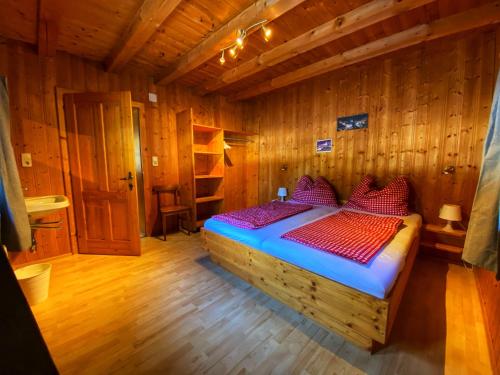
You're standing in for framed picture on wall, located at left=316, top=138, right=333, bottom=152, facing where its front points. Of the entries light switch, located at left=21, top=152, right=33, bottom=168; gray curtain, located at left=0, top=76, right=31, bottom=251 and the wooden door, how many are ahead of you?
3

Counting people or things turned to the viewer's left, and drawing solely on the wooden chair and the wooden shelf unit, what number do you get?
0

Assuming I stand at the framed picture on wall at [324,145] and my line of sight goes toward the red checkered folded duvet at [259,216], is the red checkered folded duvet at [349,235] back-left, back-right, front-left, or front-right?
front-left

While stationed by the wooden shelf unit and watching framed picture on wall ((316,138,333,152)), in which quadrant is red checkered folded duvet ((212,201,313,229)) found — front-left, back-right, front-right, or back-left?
front-right

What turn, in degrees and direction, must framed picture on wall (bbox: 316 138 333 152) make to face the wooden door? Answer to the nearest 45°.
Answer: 0° — it already faces it

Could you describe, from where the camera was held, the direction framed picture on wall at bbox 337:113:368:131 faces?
facing the viewer and to the left of the viewer

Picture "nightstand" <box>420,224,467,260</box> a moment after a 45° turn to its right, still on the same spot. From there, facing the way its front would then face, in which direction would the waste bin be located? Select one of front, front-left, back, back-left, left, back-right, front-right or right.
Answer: front-left

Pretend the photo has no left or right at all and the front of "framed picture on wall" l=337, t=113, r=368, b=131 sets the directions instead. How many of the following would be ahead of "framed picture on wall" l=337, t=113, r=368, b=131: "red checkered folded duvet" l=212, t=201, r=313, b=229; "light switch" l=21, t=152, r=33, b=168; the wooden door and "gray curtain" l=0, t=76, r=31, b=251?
4

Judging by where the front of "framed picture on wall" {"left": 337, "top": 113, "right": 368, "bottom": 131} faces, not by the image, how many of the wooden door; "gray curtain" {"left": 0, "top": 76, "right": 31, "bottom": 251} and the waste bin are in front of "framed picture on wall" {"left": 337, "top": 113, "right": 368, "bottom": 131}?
3

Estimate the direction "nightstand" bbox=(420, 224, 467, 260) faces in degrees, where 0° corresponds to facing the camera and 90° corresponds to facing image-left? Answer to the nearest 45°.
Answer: approximately 45°

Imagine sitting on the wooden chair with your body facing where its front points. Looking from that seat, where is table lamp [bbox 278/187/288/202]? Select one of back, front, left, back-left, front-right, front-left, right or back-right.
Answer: front-left

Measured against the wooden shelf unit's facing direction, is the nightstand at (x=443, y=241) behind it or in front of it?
in front

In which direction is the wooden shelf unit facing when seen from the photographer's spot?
facing the viewer and to the right of the viewer
